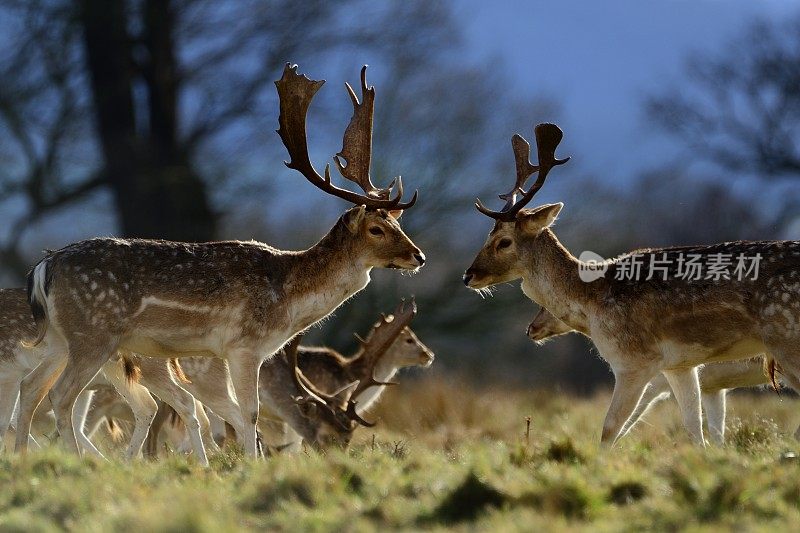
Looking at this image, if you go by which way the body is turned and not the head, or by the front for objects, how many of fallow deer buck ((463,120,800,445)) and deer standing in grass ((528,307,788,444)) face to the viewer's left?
2

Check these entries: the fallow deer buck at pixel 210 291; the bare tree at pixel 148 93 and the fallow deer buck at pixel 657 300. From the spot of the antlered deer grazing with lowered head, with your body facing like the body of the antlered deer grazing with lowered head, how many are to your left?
1

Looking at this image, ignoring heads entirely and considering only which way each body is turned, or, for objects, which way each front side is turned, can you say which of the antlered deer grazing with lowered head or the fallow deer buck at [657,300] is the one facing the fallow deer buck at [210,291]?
the fallow deer buck at [657,300]

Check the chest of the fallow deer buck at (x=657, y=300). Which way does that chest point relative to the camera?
to the viewer's left

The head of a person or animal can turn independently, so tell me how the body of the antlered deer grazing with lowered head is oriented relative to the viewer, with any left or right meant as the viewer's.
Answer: facing to the right of the viewer

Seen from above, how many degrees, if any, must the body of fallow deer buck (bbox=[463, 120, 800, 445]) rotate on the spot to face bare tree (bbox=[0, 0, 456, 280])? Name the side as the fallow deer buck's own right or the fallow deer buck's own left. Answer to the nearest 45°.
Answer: approximately 45° to the fallow deer buck's own right

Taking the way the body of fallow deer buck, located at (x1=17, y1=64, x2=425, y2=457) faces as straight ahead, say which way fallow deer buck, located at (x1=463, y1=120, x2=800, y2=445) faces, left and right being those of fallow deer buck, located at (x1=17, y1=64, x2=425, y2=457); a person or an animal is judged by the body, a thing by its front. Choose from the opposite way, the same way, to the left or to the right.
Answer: the opposite way

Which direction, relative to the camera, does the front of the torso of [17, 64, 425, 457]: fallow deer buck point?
to the viewer's right

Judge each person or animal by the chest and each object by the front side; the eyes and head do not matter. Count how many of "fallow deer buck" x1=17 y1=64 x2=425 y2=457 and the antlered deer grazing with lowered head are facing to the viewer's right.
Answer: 2

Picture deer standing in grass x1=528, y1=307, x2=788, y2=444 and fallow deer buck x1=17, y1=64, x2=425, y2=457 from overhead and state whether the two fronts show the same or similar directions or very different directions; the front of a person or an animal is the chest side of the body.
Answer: very different directions

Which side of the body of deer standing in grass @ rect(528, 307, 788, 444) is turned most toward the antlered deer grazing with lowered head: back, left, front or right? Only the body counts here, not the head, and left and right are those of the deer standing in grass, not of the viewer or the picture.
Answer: front

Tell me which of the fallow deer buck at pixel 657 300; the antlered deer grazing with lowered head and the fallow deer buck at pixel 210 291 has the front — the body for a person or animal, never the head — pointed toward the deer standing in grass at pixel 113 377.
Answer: the fallow deer buck at pixel 657 300

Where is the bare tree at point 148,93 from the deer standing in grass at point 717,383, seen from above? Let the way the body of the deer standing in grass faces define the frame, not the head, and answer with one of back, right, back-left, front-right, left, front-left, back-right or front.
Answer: front-right

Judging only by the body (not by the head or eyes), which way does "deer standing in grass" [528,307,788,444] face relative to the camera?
to the viewer's left

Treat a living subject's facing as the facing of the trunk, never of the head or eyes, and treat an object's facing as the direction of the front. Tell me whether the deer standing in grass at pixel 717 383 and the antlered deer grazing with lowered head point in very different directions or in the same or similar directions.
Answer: very different directions
